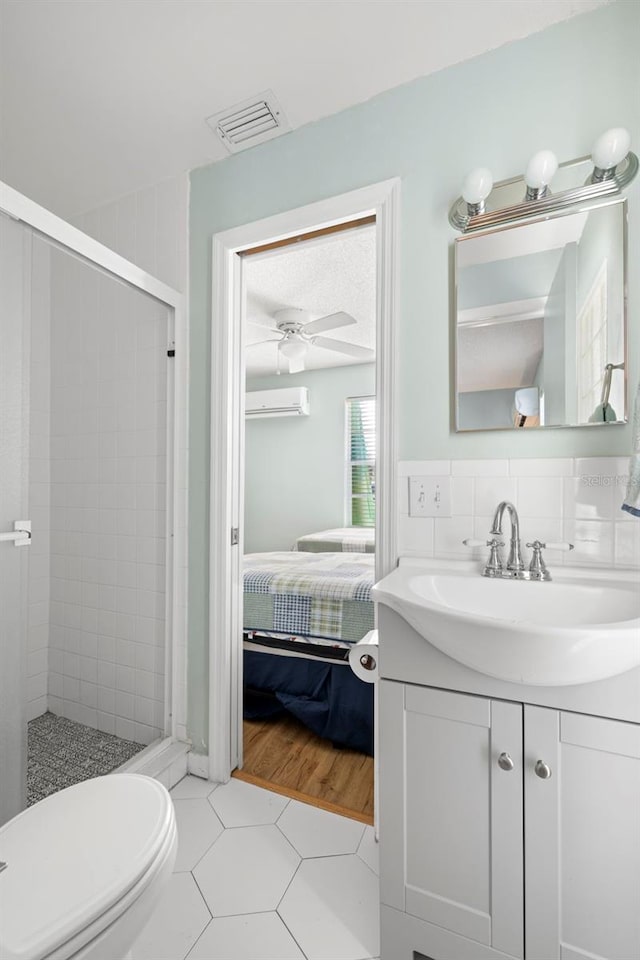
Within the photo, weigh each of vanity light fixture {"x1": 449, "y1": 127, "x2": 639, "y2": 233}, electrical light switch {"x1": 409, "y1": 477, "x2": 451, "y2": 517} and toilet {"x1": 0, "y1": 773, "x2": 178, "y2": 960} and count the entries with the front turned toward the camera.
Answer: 2

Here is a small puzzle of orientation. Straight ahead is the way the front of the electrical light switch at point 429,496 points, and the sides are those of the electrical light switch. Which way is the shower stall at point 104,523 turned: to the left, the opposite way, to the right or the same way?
to the left

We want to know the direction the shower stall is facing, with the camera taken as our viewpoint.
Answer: facing the viewer and to the right of the viewer

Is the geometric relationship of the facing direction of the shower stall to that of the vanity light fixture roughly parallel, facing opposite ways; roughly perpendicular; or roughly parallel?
roughly perpendicular

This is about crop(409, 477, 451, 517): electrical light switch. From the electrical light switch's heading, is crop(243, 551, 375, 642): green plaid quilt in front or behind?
behind

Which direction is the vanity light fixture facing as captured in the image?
toward the camera

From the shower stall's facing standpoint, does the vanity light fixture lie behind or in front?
in front

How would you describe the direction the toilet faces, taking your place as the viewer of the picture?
facing away from the viewer and to the right of the viewer
